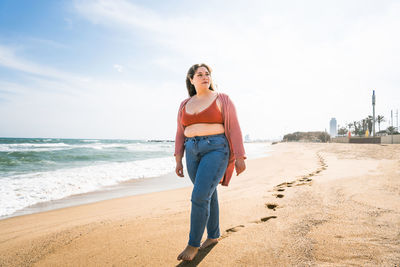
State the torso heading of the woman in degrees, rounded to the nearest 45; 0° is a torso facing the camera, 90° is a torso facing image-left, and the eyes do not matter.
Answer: approximately 45°
